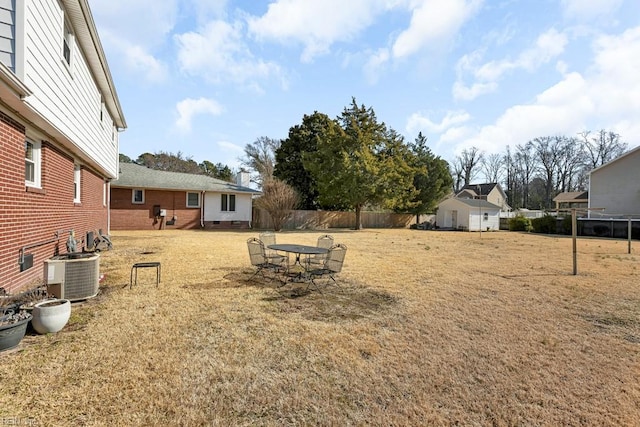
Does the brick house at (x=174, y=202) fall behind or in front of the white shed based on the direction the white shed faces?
in front

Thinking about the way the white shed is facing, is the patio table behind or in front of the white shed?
in front

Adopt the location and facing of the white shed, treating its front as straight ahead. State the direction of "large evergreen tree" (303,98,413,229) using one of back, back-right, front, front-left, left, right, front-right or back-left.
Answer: front

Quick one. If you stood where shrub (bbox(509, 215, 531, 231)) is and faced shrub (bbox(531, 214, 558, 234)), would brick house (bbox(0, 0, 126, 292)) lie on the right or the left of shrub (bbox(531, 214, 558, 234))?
right

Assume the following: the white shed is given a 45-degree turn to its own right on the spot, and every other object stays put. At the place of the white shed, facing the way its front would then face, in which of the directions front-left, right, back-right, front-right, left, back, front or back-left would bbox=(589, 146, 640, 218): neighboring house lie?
back

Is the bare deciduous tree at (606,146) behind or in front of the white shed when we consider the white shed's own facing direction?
behind

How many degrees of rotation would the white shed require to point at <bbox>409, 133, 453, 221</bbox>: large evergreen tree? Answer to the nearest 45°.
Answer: approximately 90° to its right

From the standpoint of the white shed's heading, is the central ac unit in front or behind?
in front

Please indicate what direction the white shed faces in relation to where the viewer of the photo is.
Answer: facing the viewer and to the left of the viewer

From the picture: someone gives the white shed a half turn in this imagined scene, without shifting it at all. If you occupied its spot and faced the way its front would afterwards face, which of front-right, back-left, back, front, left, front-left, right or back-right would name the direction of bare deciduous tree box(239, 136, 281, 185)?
back-left
